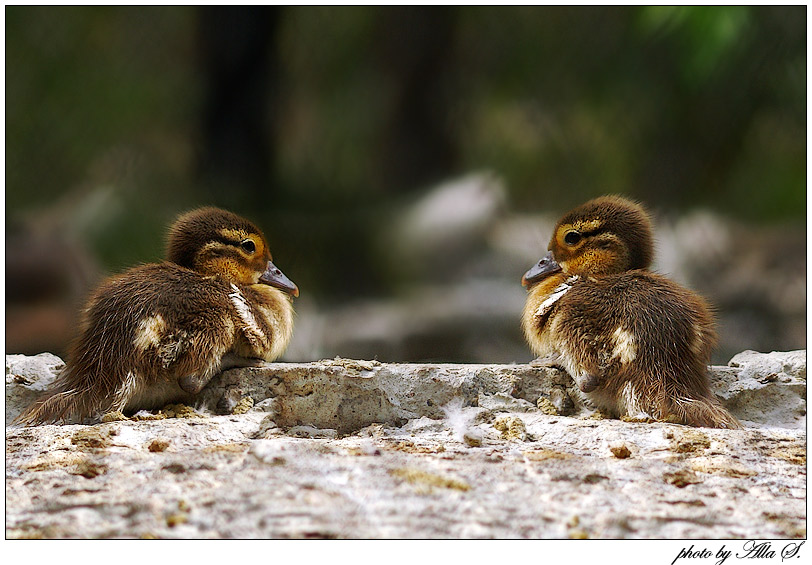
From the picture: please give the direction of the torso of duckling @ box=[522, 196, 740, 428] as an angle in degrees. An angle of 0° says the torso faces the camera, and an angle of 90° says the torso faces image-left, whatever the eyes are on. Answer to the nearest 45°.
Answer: approximately 135°

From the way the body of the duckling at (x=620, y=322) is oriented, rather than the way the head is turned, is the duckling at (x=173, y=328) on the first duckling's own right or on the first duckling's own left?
on the first duckling's own left
